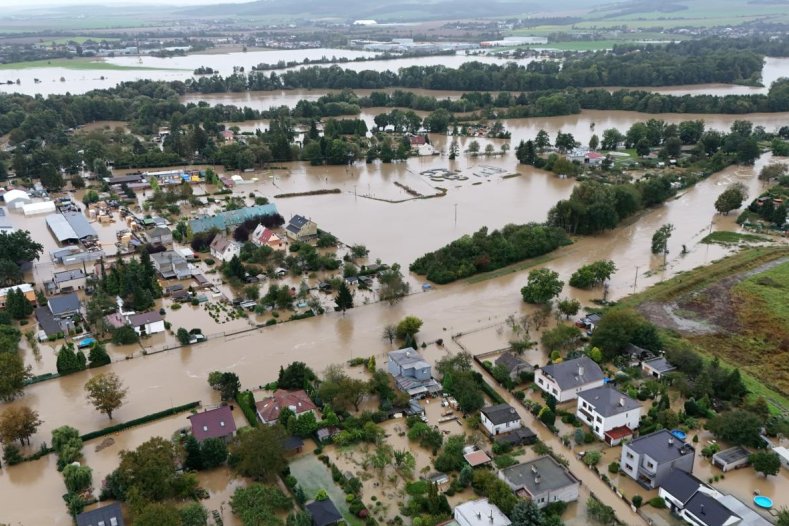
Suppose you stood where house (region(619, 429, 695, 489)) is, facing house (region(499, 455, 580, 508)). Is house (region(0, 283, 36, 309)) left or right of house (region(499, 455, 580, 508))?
right

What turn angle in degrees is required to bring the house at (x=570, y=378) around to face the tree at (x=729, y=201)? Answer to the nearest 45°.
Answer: approximately 135° to its right

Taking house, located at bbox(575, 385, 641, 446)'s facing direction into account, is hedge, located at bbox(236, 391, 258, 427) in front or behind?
in front

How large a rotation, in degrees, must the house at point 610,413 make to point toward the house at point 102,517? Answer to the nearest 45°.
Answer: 0° — it already faces it

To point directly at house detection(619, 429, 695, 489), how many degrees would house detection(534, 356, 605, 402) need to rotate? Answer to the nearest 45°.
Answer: approximately 90° to its left

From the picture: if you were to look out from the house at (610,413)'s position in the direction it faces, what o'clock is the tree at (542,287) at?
The tree is roughly at 4 o'clock from the house.

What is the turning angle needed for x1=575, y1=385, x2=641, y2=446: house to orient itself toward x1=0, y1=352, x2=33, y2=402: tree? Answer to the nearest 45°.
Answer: approximately 45° to its right

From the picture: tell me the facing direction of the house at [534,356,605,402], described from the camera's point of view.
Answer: facing the viewer and to the left of the viewer

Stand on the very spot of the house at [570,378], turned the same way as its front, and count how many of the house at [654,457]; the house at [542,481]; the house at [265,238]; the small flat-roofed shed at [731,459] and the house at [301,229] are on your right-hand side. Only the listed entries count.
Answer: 2

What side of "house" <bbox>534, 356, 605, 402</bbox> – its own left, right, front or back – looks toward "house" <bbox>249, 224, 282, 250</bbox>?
right

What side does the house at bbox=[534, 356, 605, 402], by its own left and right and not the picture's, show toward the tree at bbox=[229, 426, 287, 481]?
front

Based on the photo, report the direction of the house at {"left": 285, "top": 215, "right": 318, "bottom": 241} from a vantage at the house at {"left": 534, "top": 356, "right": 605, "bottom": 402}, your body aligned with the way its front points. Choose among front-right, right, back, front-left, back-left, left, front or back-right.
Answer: right

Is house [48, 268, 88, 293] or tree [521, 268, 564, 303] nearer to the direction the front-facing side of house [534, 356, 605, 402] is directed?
the house

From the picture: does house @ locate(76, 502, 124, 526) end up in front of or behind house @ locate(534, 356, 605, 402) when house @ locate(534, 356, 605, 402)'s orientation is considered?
in front

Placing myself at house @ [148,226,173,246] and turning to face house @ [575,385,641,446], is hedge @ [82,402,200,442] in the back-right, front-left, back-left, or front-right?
front-right

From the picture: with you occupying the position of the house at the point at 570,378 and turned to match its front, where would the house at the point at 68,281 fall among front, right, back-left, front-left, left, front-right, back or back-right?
front-right

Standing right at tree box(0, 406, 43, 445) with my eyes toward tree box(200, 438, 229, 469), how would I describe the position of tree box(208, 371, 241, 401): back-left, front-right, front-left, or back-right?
front-left

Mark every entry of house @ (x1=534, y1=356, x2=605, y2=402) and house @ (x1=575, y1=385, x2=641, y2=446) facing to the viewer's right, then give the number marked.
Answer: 0

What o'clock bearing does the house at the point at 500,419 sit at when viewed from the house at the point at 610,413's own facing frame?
the house at the point at 500,419 is roughly at 1 o'clock from the house at the point at 610,413.
